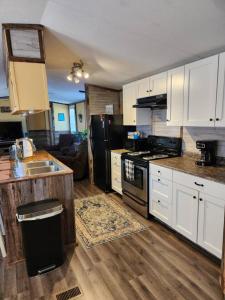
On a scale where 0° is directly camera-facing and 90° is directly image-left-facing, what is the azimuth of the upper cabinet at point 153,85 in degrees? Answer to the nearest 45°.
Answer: approximately 45°

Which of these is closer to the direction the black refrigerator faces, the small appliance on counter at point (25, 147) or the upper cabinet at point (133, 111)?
the small appliance on counter

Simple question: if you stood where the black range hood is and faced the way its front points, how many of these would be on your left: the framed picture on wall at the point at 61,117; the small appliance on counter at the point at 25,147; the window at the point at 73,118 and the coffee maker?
1

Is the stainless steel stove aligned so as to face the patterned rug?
yes

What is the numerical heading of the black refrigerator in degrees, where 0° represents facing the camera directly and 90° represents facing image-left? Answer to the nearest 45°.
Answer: approximately 45°

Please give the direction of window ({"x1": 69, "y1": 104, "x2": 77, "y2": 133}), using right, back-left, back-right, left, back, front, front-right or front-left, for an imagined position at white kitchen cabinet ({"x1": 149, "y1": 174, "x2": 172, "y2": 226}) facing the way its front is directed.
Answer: right

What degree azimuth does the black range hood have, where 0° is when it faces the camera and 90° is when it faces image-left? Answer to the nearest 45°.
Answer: approximately 45°

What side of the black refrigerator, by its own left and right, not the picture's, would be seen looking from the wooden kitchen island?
front

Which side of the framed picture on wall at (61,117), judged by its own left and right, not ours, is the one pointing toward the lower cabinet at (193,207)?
front

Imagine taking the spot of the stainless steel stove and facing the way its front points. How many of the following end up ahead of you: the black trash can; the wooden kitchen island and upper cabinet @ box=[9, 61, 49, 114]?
3

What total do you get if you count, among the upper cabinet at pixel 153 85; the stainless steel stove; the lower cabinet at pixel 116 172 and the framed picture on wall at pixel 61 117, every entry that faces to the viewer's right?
0

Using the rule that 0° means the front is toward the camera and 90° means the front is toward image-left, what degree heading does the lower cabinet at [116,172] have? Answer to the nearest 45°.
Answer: approximately 45°

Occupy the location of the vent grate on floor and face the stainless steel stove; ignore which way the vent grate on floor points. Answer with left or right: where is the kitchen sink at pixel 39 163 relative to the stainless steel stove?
left

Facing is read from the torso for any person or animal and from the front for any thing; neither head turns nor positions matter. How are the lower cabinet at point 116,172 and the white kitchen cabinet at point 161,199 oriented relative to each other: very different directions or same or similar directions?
same or similar directions

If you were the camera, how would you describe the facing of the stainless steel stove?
facing the viewer and to the left of the viewer

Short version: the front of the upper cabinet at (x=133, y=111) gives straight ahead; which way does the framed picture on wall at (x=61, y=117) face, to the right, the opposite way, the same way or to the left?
to the left

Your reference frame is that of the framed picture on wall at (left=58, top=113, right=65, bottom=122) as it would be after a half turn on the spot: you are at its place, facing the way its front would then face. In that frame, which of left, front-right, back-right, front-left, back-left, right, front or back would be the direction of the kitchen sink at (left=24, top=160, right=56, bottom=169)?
back
